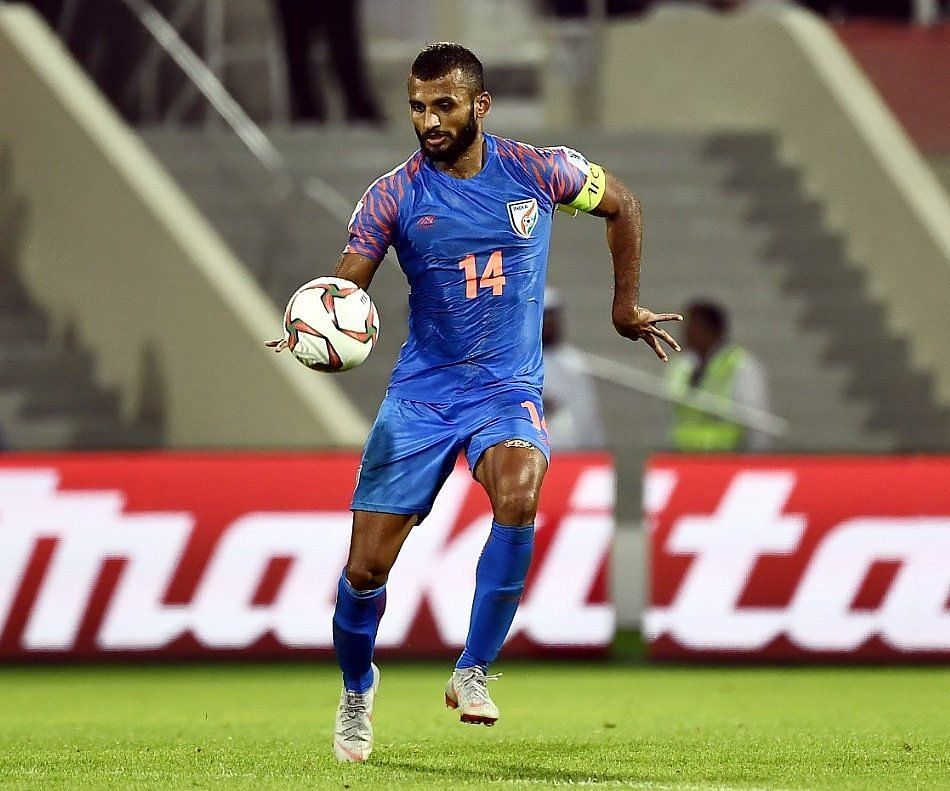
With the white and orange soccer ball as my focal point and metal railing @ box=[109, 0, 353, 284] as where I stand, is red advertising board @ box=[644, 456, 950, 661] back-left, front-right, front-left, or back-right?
front-left

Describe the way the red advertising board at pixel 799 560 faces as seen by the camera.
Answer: facing the viewer

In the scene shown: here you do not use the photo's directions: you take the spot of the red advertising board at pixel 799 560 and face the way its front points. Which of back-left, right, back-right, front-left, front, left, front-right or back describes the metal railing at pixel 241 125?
back-right

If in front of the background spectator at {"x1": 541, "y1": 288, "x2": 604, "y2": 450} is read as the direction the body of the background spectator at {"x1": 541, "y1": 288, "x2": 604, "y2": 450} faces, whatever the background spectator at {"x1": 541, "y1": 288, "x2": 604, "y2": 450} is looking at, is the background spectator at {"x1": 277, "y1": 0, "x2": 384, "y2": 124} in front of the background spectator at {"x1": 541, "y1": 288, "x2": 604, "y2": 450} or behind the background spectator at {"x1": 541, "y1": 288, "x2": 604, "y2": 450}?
behind

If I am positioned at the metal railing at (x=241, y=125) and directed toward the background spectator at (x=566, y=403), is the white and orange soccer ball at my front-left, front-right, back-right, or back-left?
front-right

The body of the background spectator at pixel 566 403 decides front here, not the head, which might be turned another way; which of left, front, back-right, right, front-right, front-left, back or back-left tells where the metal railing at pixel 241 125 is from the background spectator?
back-right

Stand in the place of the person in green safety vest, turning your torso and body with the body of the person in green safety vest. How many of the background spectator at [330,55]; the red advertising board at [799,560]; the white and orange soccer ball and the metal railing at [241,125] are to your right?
2

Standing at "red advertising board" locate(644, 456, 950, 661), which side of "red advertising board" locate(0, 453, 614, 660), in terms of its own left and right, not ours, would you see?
left

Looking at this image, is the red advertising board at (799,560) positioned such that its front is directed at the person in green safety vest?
no

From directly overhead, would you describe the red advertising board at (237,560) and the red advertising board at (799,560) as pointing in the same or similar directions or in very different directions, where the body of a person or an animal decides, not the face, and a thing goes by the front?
same or similar directions

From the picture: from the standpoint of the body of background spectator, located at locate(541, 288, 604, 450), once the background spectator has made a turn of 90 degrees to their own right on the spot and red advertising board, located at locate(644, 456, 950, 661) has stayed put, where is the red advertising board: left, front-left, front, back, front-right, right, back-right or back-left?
back-left

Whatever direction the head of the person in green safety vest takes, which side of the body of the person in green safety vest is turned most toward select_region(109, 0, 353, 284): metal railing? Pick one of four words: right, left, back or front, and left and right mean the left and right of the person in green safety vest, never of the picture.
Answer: right

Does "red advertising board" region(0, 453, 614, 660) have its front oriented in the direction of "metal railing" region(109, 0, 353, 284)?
no

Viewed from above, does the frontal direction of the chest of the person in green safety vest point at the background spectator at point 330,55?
no

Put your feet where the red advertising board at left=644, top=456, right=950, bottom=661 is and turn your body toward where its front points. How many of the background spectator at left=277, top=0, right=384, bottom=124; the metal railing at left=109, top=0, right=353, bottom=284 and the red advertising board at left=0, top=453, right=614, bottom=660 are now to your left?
0

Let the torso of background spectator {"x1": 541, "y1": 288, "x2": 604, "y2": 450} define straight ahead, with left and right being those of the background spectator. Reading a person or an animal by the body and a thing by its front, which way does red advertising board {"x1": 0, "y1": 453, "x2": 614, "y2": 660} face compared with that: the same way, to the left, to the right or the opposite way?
the same way

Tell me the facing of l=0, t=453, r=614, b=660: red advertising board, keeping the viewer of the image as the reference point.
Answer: facing the viewer

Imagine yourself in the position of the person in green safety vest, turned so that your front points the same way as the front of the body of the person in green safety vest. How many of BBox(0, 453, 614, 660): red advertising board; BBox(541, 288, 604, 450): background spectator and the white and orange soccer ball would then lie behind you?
0
